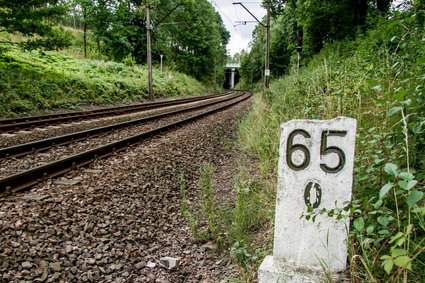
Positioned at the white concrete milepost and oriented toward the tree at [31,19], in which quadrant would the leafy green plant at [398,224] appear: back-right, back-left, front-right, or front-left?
back-right

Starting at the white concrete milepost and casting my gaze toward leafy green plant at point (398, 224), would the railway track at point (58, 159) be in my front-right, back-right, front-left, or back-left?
back-left

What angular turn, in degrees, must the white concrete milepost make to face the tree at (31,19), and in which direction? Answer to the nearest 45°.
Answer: approximately 135° to its right

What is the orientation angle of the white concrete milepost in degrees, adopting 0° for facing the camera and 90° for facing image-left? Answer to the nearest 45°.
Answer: approximately 0°
